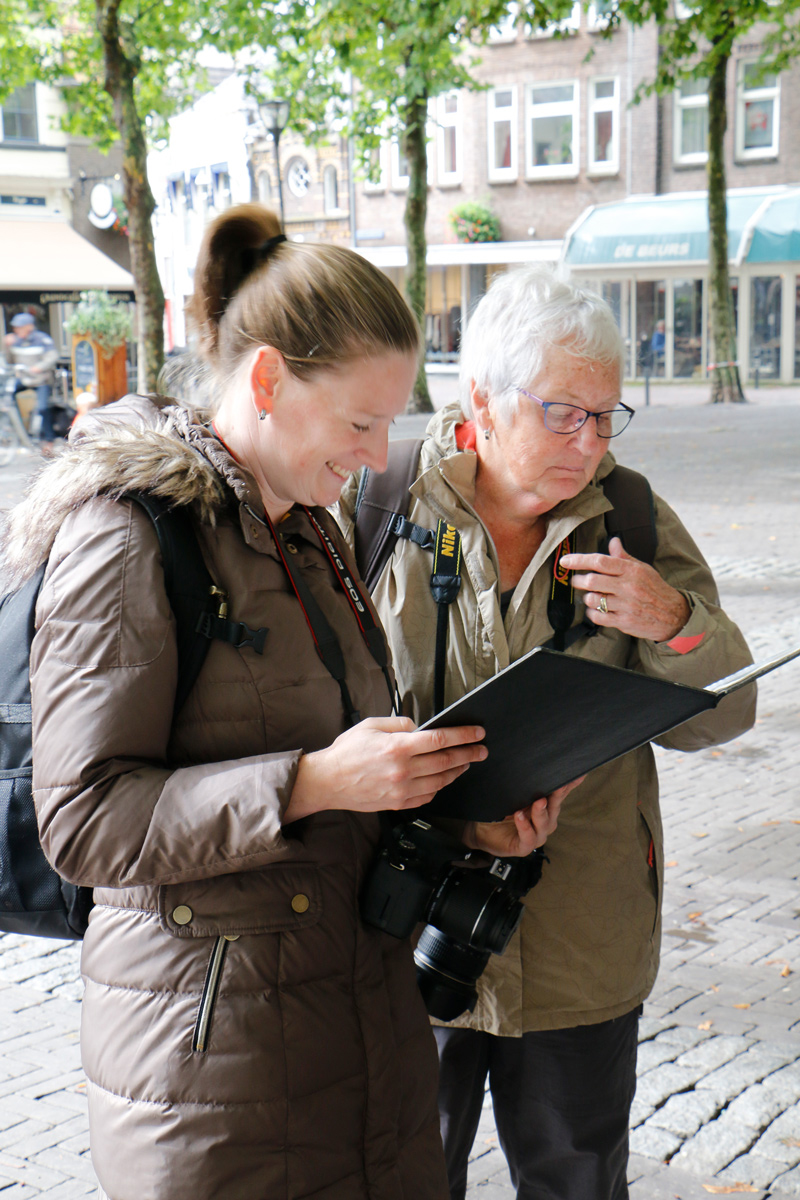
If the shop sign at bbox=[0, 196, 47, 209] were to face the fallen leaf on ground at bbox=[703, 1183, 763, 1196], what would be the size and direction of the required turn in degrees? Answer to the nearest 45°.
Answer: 0° — it already faces it

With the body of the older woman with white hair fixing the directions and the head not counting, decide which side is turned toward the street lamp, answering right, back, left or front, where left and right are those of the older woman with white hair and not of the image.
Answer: back

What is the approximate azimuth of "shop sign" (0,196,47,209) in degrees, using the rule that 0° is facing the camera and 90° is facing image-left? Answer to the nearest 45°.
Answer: approximately 0°

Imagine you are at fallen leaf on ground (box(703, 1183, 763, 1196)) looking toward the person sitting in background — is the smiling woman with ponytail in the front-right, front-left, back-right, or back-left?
back-left

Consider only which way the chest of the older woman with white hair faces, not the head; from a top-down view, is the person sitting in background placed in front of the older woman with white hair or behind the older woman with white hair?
behind

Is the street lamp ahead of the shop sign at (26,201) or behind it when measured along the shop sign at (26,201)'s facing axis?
ahead

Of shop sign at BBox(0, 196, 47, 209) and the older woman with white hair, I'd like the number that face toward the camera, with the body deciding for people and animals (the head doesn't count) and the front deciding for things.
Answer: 2

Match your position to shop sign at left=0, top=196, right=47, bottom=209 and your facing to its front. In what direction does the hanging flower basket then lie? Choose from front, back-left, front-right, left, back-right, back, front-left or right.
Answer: left

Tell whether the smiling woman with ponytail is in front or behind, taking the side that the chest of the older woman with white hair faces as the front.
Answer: in front

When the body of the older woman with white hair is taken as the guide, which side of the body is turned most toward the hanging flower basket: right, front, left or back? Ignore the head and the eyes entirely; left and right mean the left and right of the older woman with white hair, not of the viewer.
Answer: back

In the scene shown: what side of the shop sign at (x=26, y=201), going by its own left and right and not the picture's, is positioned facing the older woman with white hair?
front

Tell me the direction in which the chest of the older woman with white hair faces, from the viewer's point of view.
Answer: toward the camera
